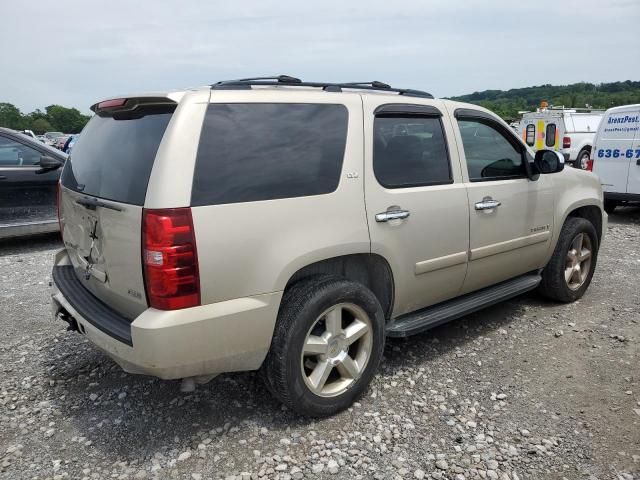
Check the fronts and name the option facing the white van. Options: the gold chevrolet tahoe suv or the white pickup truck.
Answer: the gold chevrolet tahoe suv

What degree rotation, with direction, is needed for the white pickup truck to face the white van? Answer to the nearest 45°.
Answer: approximately 135° to its right

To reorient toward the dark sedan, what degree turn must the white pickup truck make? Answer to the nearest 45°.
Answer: approximately 180°

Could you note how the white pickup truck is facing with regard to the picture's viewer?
facing away from the viewer and to the right of the viewer

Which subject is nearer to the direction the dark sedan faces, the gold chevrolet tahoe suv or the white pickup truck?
the white pickup truck

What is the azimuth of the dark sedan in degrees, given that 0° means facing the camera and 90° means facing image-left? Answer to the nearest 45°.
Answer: approximately 270°

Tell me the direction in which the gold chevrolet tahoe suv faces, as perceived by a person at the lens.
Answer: facing away from the viewer and to the right of the viewer

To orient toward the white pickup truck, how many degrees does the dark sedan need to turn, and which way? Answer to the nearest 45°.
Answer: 0° — it already faces it

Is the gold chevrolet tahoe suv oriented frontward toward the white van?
yes
